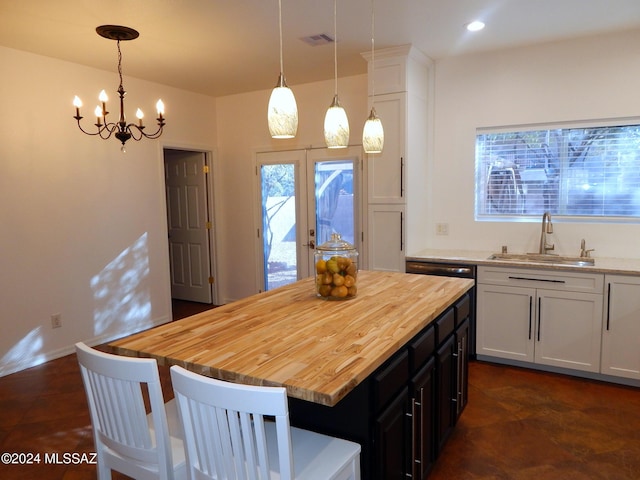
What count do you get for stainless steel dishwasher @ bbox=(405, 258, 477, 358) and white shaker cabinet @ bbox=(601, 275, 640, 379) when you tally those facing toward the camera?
2

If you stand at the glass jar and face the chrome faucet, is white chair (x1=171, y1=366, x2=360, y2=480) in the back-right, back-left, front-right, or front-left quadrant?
back-right

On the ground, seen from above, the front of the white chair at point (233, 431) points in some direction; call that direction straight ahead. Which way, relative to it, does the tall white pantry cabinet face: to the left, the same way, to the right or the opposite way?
the opposite way

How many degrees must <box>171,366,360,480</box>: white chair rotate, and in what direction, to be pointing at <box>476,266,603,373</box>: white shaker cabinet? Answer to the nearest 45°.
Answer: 0° — it already faces it

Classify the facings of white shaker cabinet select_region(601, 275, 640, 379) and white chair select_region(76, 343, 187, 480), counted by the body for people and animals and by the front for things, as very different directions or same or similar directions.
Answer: very different directions

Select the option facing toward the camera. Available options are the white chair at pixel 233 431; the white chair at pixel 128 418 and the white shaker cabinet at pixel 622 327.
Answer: the white shaker cabinet

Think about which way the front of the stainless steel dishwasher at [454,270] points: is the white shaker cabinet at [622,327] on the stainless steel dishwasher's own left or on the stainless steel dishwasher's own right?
on the stainless steel dishwasher's own left

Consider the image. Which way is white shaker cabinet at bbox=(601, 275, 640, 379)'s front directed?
toward the camera

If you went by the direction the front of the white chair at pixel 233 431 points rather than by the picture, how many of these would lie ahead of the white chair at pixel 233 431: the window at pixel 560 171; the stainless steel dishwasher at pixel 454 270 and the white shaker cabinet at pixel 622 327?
3

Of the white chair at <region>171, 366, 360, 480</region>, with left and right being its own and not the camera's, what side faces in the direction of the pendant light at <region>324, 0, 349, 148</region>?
front

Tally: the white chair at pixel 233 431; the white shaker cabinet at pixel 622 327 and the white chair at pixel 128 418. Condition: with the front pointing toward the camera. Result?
1

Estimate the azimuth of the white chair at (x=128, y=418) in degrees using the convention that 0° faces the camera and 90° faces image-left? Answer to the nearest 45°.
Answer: approximately 225°

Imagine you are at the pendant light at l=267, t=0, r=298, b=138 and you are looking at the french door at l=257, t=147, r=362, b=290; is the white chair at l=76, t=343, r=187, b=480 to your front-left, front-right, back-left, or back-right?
back-left

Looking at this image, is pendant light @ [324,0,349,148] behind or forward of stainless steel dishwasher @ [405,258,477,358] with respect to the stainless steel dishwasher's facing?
forward

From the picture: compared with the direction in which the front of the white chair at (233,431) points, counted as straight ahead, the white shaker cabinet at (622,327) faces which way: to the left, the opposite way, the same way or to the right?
the opposite way

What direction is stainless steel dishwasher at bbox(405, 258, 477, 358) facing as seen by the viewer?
toward the camera

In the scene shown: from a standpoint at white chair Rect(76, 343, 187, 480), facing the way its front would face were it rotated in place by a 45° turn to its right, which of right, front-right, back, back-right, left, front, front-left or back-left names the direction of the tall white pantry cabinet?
front-left

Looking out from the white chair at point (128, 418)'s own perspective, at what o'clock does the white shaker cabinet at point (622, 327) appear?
The white shaker cabinet is roughly at 1 o'clock from the white chair.

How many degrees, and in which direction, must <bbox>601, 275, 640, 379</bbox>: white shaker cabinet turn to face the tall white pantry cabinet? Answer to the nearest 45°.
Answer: approximately 90° to its right
